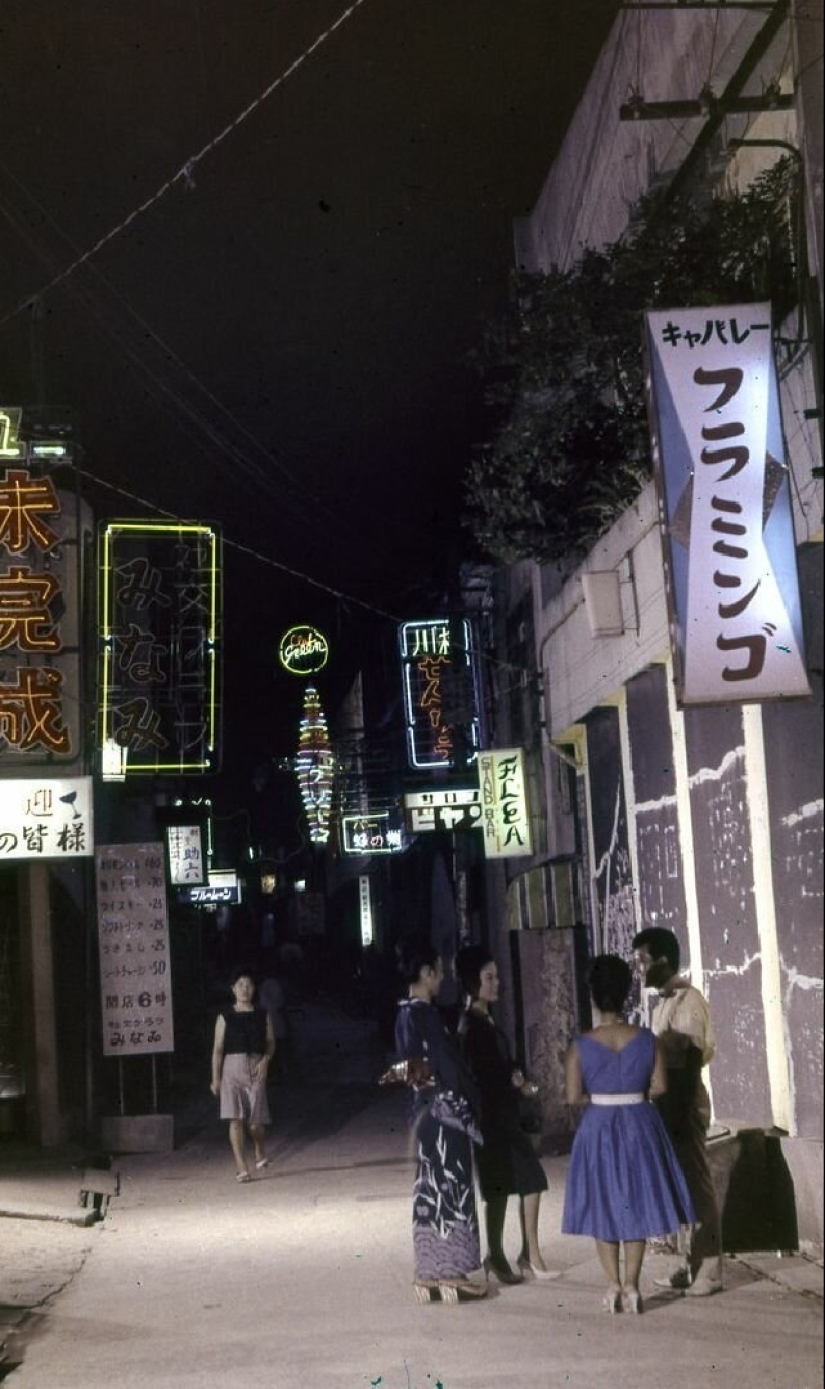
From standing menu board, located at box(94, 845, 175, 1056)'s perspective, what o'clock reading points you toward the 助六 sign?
The 助六 sign is roughly at 6 o'clock from the standing menu board.

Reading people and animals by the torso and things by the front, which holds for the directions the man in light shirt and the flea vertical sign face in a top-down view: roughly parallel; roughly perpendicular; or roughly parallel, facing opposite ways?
roughly perpendicular

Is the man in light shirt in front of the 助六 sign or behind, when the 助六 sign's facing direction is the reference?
in front

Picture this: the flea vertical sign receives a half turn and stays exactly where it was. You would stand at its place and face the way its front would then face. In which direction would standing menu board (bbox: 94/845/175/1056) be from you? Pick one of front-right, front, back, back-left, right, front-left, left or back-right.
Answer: back-left

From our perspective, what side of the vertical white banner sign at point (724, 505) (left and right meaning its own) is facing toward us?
front

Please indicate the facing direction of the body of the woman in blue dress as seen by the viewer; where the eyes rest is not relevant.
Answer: away from the camera

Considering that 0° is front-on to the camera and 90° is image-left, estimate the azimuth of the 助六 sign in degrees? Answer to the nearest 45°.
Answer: approximately 0°

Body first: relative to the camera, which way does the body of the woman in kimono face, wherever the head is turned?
to the viewer's right

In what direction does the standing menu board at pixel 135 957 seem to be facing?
toward the camera

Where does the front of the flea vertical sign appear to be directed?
toward the camera

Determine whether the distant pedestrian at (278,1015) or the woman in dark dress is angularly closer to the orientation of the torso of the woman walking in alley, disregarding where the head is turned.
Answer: the woman in dark dress

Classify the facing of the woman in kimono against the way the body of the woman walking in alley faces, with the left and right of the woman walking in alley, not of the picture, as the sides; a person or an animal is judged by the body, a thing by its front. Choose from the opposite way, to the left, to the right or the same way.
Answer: to the left

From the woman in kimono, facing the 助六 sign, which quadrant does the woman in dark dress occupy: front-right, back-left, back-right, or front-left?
front-right

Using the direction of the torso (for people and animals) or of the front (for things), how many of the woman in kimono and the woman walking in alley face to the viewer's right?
1

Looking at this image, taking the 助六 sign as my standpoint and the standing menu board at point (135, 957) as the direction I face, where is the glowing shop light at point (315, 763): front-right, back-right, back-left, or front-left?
back-left

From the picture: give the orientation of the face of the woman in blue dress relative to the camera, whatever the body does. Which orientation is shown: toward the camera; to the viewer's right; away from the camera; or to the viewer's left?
away from the camera

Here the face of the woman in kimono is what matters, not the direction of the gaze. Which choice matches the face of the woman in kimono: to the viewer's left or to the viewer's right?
to the viewer's right

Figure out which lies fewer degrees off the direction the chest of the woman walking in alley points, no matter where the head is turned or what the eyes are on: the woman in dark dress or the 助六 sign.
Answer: the woman in dark dress

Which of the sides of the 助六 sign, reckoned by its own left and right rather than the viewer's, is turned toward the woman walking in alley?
front
